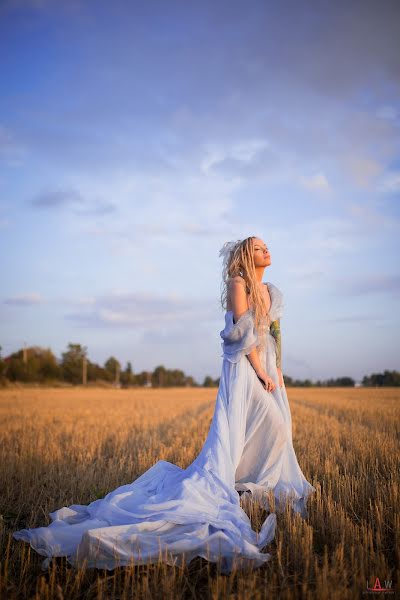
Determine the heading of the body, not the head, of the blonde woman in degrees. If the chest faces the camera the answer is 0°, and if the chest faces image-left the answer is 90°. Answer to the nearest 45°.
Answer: approximately 315°
